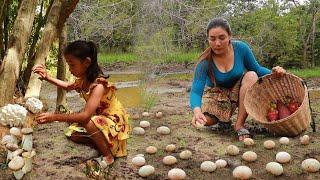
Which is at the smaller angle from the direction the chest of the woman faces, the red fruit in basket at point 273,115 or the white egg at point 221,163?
the white egg

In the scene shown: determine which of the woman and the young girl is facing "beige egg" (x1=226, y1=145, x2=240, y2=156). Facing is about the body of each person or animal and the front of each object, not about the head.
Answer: the woman

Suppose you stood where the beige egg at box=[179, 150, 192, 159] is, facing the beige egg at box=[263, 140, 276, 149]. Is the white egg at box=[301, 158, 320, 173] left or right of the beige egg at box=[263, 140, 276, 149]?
right

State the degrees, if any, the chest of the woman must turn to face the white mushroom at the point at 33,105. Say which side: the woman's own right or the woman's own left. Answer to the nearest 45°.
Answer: approximately 45° to the woman's own right

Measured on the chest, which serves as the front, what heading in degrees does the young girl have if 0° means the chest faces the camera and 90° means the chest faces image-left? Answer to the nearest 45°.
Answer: approximately 90°

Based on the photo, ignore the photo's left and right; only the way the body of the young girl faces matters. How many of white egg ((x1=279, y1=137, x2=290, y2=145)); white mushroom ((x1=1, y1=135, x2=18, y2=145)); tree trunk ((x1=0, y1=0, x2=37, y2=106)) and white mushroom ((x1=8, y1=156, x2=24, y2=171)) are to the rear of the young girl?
1

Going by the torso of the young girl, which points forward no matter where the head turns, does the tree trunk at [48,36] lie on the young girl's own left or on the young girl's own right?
on the young girl's own right

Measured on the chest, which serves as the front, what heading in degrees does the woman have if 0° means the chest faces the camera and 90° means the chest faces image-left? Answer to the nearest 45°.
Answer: approximately 0°

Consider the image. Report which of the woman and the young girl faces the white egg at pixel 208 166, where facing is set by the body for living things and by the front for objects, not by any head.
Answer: the woman

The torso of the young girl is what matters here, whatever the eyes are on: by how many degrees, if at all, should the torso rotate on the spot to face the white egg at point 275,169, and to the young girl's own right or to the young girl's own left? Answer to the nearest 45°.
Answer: approximately 180°

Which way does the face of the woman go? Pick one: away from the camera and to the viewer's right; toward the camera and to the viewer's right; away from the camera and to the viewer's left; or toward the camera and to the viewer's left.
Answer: toward the camera and to the viewer's left

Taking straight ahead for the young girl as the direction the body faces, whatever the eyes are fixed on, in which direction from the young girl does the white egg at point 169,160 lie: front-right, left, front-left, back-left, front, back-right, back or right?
back

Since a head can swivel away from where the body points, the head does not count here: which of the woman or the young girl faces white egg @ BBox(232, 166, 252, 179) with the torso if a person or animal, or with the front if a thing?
the woman
